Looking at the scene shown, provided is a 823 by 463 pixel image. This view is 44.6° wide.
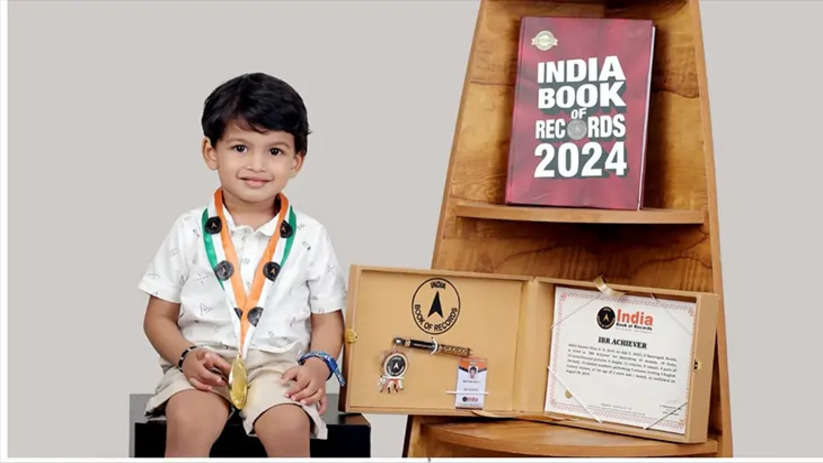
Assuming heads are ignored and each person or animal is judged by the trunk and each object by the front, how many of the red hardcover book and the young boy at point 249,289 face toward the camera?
2

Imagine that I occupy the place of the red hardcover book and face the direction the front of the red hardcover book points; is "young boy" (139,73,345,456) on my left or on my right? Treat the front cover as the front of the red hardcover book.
on my right

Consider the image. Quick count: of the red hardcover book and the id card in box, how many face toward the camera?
2

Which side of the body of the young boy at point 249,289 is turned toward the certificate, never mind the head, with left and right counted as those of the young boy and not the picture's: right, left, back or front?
left
